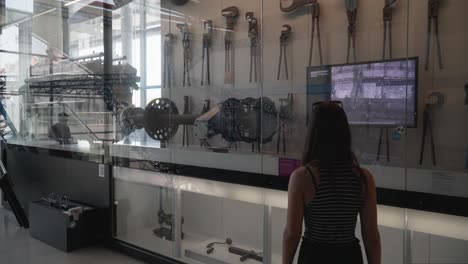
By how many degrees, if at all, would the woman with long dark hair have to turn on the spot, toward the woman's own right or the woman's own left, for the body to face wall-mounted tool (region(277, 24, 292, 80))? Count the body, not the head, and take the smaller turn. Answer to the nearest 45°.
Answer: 0° — they already face it

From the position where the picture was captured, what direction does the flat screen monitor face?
facing the viewer and to the left of the viewer

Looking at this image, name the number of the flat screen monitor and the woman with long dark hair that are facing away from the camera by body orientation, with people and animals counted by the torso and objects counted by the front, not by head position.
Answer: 1

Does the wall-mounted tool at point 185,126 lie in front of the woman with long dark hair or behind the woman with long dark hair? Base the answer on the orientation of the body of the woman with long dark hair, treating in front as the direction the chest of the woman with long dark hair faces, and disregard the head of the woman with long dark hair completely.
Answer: in front

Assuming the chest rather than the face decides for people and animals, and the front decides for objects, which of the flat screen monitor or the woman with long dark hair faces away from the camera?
the woman with long dark hair

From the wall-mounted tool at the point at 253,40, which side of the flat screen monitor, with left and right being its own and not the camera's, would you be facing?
right

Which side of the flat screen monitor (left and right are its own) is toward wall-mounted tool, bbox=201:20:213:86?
right

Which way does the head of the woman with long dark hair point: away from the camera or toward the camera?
away from the camera

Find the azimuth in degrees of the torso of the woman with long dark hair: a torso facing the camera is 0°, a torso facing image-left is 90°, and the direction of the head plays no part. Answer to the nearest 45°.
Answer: approximately 180°

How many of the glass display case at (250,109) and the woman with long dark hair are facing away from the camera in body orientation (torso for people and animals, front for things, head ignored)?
1

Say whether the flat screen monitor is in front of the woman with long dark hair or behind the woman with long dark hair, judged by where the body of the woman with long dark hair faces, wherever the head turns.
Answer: in front
